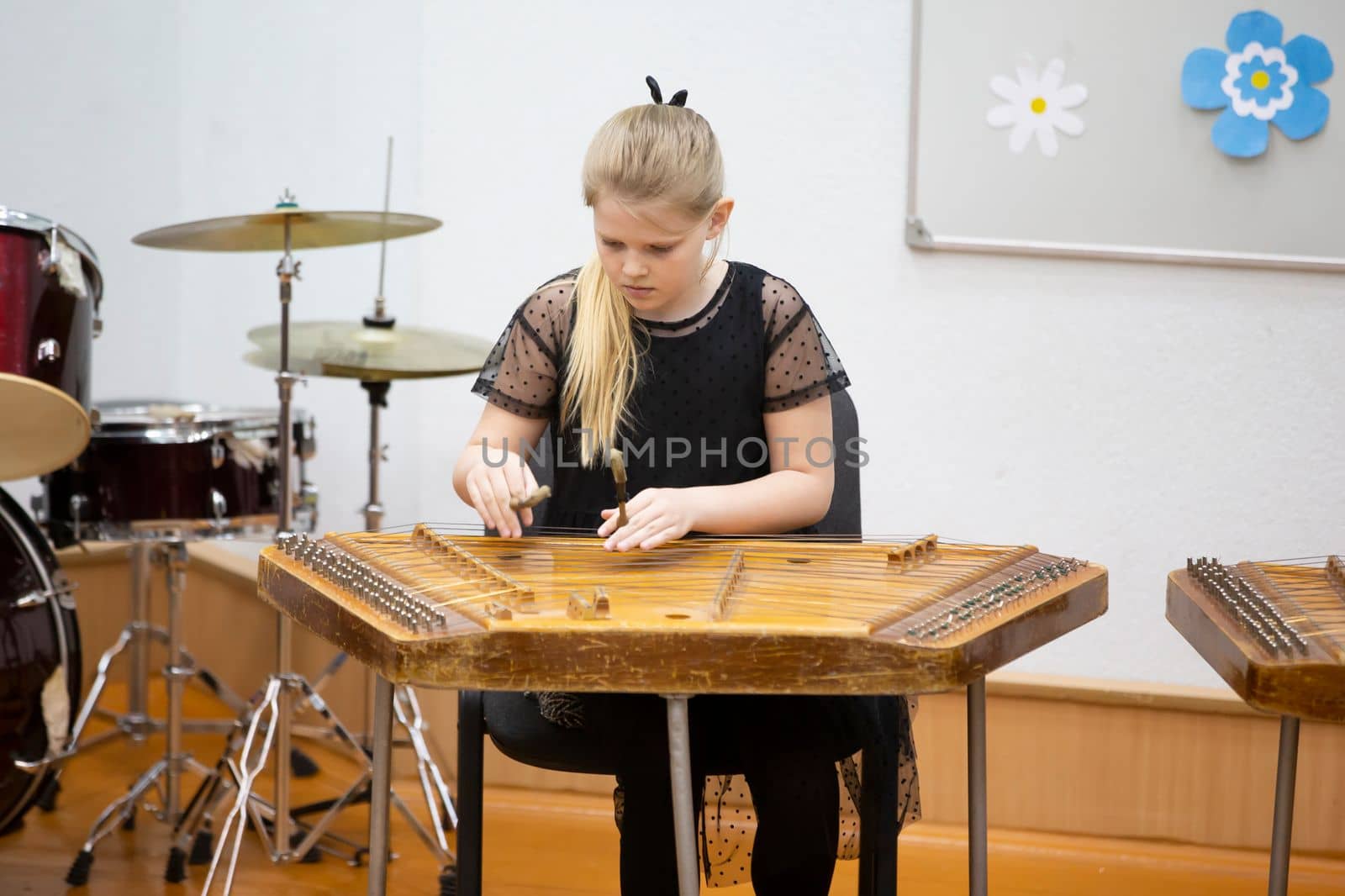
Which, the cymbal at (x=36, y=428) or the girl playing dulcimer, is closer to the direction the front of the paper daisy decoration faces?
the girl playing dulcimer

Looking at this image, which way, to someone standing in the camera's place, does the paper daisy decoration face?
facing the viewer

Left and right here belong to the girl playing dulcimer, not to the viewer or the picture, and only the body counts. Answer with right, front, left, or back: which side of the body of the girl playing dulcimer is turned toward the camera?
front

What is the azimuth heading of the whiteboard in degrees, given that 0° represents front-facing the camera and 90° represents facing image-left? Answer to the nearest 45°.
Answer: approximately 0°

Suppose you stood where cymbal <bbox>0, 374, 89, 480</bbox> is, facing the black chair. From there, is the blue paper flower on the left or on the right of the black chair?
left

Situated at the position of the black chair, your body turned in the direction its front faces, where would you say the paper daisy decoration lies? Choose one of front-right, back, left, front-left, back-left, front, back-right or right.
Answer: back-left

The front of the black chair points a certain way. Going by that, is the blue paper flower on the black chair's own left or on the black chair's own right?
on the black chair's own left

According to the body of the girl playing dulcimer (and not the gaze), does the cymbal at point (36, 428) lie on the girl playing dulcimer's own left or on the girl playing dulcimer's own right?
on the girl playing dulcimer's own right

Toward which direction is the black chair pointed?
toward the camera

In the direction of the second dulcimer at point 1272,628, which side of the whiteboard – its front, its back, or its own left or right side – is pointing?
front
